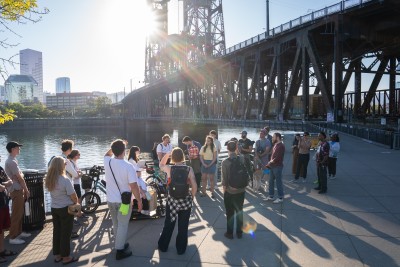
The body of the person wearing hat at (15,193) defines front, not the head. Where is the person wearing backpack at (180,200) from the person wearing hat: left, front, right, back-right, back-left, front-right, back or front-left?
front-right

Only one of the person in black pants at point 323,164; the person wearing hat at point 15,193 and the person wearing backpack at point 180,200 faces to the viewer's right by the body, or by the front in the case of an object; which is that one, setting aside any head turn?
the person wearing hat

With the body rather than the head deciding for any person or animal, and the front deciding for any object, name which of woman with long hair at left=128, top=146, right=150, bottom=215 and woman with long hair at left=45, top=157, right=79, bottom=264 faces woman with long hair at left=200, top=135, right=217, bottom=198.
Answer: woman with long hair at left=45, top=157, right=79, bottom=264

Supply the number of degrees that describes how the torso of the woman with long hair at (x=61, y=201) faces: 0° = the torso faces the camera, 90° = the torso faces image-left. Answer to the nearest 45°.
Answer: approximately 225°

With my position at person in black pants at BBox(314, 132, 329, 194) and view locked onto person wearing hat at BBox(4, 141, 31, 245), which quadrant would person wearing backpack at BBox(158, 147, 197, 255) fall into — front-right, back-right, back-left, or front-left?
front-left

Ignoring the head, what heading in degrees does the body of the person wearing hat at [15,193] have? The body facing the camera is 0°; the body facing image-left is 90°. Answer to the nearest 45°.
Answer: approximately 270°

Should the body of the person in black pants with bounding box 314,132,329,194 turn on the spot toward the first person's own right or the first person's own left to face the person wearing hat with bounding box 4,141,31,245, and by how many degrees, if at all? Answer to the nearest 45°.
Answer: approximately 45° to the first person's own left

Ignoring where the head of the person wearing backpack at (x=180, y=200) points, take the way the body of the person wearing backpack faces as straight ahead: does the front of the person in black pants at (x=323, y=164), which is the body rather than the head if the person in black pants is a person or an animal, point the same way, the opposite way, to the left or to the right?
to the left

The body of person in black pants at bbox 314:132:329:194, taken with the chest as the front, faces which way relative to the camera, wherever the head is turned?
to the viewer's left

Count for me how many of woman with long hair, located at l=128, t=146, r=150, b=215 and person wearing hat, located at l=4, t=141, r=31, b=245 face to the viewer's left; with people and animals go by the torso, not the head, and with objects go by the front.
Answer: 0

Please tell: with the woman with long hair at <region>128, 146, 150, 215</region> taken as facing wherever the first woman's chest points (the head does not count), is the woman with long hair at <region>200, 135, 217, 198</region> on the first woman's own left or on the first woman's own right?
on the first woman's own left

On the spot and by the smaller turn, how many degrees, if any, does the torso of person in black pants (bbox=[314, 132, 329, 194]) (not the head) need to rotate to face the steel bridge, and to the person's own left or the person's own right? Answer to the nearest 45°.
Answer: approximately 90° to the person's own right

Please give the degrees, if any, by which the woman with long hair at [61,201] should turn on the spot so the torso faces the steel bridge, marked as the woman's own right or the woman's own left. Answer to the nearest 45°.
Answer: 0° — they already face it

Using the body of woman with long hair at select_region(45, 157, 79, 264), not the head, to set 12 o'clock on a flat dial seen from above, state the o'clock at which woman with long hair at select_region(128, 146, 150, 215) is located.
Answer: woman with long hair at select_region(128, 146, 150, 215) is roughly at 12 o'clock from woman with long hair at select_region(45, 157, 79, 264).

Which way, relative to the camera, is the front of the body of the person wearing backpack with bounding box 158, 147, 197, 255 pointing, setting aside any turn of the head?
away from the camera

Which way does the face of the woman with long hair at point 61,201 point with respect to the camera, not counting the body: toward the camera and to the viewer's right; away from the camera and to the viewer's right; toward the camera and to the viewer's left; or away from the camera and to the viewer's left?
away from the camera and to the viewer's right

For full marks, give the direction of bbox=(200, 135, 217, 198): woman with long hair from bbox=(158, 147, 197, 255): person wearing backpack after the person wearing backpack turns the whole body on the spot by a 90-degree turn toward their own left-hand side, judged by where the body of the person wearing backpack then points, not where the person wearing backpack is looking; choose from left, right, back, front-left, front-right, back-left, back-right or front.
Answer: right

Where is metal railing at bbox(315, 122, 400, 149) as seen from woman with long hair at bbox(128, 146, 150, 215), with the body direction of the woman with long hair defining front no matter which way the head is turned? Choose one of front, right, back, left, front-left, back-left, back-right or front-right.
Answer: left
